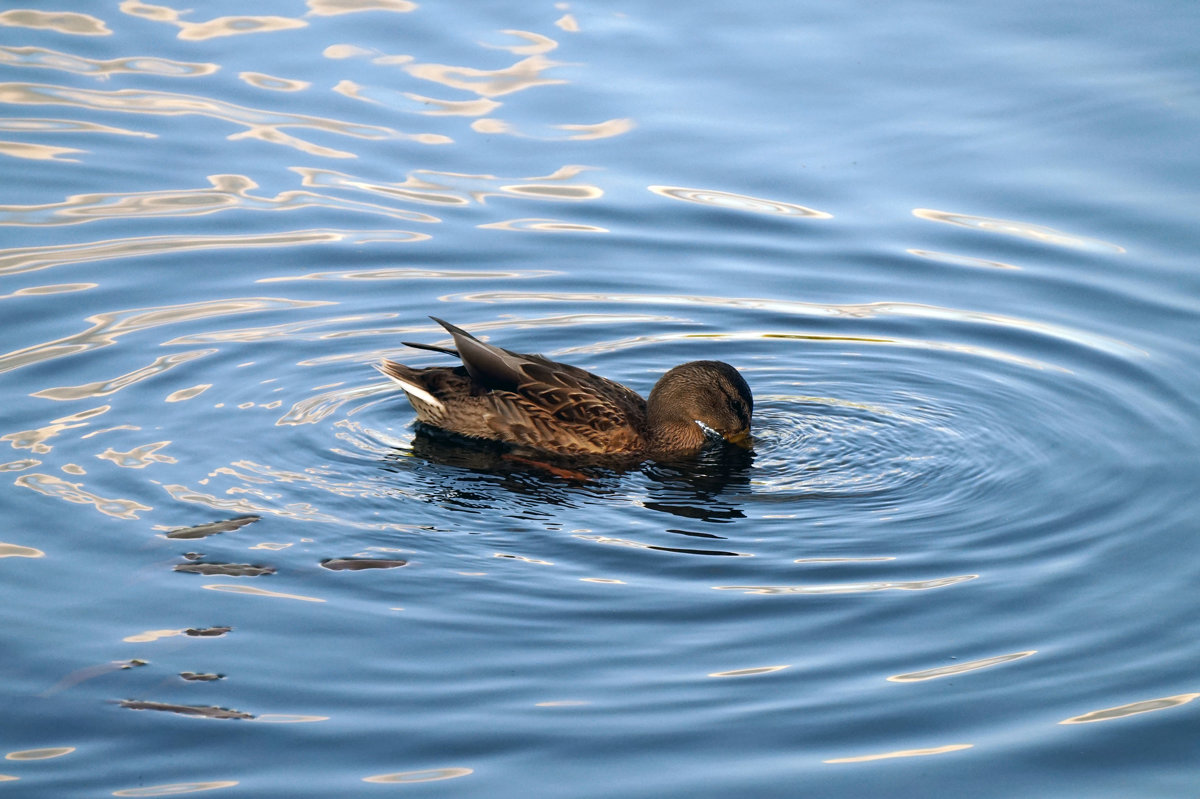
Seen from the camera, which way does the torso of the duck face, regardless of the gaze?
to the viewer's right
